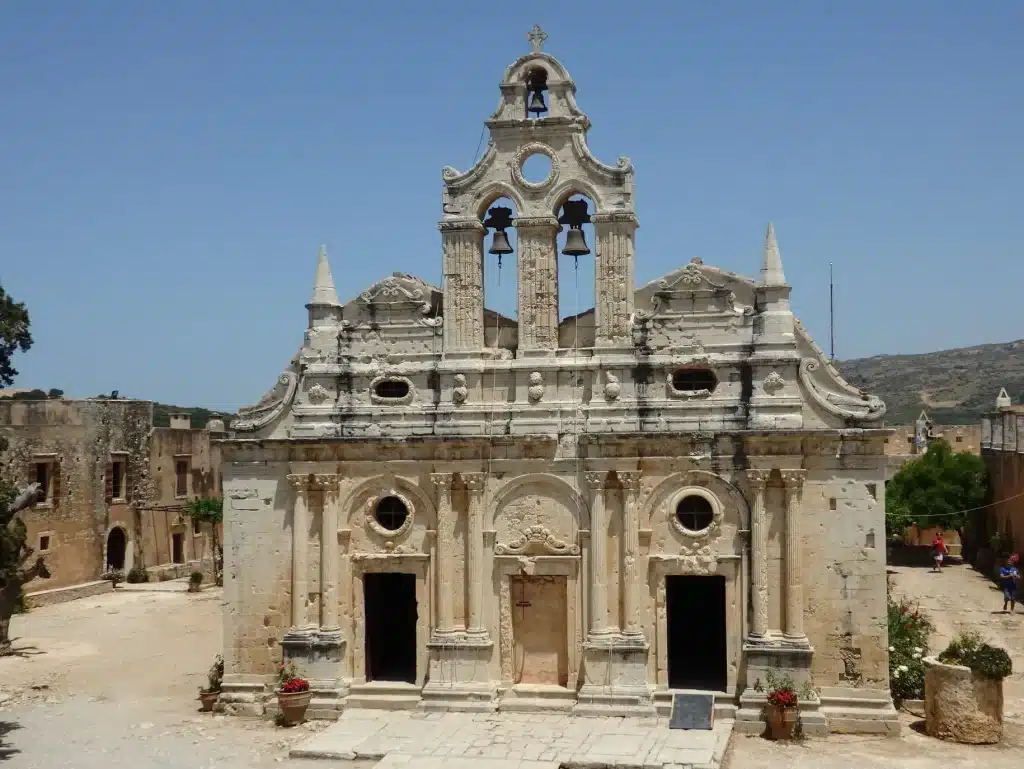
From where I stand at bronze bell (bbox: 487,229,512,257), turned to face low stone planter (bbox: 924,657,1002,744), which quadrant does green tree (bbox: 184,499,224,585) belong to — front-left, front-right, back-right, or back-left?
back-left

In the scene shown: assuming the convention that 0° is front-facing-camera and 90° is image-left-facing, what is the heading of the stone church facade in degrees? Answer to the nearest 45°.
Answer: approximately 0°

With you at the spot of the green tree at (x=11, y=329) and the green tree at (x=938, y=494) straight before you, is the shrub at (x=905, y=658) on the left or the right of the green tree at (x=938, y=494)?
right

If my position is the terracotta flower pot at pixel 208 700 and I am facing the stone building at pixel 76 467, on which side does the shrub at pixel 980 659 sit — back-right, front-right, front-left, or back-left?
back-right

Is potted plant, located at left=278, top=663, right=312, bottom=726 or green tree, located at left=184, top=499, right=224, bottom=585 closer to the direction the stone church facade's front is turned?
the potted plant

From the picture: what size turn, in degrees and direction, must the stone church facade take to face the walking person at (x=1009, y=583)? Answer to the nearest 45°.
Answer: approximately 135° to its left

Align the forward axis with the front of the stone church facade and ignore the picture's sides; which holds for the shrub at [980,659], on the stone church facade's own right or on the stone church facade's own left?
on the stone church facade's own left

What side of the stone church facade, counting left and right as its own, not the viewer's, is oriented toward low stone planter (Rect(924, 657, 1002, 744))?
left

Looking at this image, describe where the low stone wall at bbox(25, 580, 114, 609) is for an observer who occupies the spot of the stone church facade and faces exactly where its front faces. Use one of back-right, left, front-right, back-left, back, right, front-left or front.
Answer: back-right

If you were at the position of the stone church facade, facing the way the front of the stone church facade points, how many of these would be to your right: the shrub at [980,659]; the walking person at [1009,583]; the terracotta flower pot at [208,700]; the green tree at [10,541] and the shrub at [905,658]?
2

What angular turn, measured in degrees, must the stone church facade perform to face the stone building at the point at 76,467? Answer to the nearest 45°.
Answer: approximately 135° to its right
